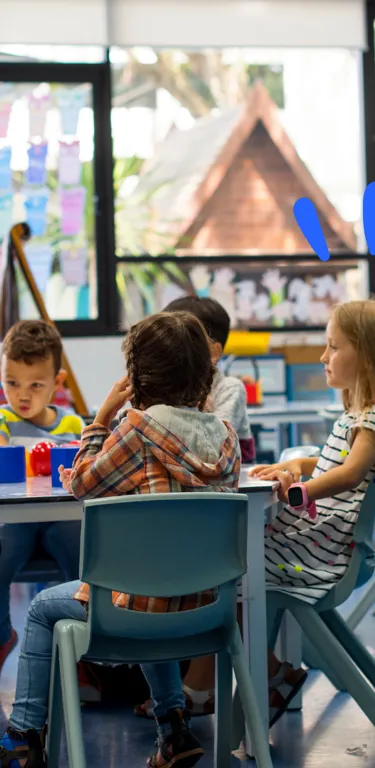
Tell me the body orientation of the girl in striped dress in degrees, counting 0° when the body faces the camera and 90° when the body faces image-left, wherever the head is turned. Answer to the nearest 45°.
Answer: approximately 90°

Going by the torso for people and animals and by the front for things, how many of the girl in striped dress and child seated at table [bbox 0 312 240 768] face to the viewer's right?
0

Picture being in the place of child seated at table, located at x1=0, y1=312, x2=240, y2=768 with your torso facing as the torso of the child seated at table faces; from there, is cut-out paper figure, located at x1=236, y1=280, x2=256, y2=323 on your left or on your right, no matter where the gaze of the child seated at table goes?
on your right

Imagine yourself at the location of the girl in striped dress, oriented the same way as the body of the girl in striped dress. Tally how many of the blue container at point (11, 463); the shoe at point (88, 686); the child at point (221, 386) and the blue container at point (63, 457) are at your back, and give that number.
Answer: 0

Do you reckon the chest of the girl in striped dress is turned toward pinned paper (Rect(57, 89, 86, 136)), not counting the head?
no

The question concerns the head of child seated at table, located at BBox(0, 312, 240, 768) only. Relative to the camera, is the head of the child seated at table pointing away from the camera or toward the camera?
away from the camera

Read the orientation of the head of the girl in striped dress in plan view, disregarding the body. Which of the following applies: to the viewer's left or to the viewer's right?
to the viewer's left

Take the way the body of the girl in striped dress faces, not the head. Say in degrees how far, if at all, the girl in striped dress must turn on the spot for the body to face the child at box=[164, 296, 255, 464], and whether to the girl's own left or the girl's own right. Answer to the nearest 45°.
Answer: approximately 45° to the girl's own right

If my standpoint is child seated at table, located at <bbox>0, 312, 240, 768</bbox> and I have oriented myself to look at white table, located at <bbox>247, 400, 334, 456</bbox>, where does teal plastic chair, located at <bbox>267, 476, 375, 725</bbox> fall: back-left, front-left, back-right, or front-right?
front-right

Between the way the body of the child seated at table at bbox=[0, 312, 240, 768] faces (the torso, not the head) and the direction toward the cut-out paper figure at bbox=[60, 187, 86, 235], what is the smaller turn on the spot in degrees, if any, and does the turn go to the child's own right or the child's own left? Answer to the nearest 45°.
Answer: approximately 45° to the child's own right

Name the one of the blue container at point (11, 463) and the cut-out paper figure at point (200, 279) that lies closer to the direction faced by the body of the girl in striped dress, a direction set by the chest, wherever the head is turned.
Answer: the blue container

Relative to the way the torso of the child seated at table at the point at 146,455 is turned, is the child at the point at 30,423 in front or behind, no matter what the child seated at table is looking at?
in front

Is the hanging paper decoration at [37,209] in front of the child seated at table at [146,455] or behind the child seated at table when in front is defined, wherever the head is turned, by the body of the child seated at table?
in front

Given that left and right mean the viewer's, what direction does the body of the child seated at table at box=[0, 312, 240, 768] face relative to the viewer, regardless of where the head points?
facing away from the viewer and to the left of the viewer
